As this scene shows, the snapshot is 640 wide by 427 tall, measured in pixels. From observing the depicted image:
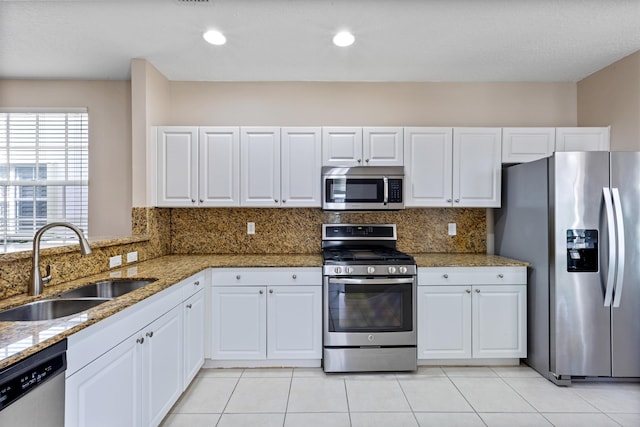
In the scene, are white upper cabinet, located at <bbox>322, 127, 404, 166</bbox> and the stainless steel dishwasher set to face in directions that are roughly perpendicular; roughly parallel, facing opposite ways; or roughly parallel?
roughly perpendicular

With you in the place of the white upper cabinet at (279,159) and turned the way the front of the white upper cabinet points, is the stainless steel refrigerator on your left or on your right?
on your left

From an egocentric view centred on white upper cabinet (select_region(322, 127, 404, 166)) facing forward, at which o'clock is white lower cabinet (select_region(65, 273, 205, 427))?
The white lower cabinet is roughly at 1 o'clock from the white upper cabinet.

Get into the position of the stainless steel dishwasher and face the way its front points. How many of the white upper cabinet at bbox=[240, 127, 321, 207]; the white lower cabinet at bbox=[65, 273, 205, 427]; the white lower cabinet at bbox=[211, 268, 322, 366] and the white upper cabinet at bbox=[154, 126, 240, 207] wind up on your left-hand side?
4

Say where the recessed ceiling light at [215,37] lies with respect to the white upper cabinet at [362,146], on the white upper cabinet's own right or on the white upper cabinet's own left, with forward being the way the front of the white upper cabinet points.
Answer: on the white upper cabinet's own right

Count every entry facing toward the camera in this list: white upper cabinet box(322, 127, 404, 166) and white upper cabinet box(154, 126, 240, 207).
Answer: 2

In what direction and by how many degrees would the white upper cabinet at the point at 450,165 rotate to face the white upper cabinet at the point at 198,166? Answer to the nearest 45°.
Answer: approximately 90° to its right
